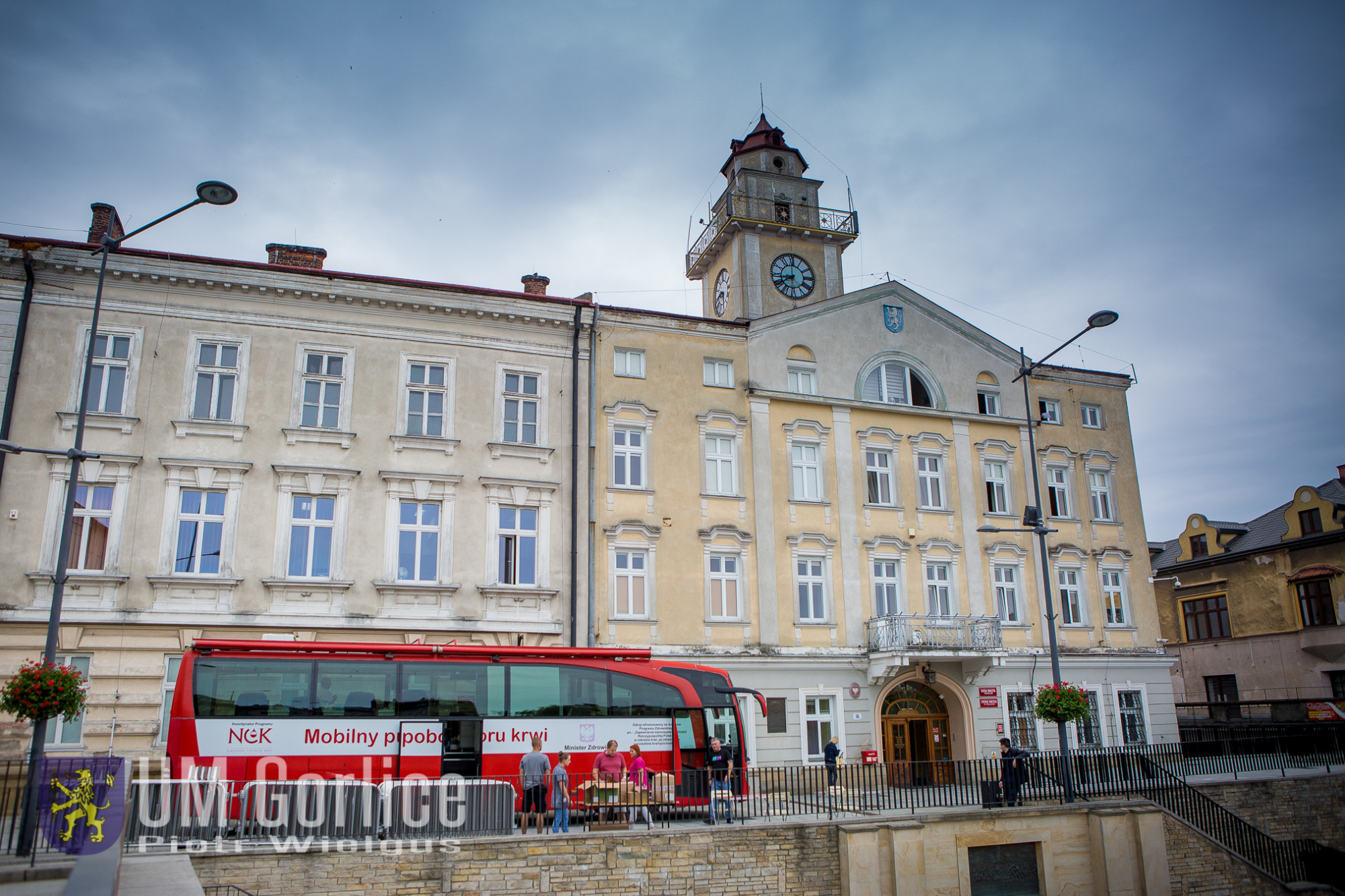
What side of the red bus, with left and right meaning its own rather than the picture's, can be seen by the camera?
right

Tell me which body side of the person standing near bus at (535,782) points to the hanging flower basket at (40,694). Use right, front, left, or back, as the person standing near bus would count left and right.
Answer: left

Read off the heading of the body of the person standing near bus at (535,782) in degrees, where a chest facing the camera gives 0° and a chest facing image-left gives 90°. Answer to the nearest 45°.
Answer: approximately 180°

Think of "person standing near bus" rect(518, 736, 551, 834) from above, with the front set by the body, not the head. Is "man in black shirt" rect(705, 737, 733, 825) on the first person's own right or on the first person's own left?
on the first person's own right

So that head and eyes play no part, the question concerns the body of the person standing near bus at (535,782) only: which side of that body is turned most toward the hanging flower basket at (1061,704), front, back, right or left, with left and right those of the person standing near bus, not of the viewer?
right

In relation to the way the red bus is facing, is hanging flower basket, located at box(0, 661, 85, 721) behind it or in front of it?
behind

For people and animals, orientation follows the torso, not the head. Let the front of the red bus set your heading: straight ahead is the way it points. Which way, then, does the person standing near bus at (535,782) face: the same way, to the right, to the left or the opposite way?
to the left

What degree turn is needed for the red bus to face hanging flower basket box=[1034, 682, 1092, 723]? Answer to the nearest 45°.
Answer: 0° — it already faces it

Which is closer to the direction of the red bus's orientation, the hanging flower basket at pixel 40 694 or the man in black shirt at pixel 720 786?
the man in black shirt
